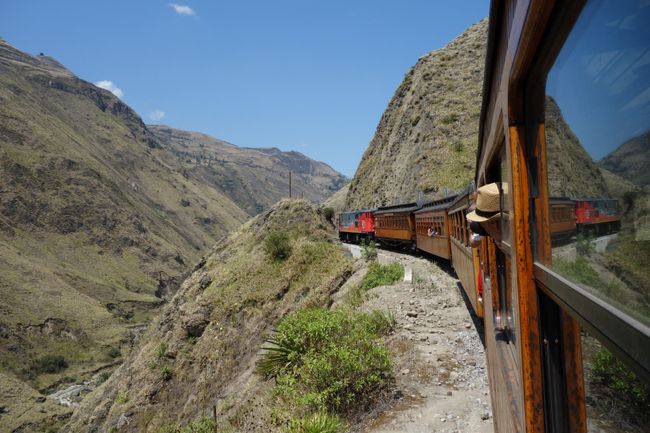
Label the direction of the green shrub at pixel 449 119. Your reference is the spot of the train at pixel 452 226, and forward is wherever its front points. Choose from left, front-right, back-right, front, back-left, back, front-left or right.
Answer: front-right

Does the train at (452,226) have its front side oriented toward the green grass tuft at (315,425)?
no

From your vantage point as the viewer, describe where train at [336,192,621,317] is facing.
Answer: facing away from the viewer and to the left of the viewer

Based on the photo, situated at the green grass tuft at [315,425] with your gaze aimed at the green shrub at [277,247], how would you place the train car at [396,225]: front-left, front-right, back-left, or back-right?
front-right
